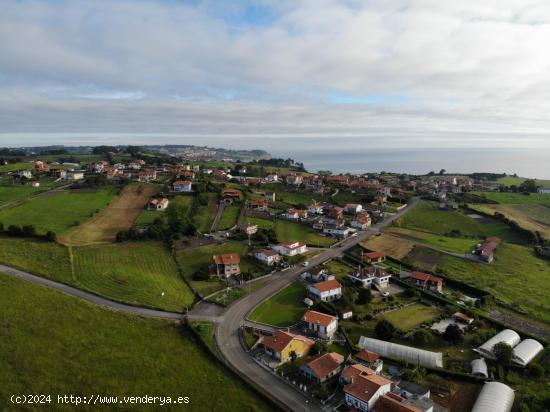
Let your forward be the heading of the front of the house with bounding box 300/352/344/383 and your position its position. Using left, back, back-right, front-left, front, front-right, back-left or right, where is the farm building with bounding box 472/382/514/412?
back-left

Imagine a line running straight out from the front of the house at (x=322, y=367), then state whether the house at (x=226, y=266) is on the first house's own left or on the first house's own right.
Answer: on the first house's own right

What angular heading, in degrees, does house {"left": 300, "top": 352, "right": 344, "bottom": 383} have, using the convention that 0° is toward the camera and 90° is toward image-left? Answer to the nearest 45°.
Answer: approximately 45°

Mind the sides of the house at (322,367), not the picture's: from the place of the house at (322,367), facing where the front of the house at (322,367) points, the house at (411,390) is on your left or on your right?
on your left

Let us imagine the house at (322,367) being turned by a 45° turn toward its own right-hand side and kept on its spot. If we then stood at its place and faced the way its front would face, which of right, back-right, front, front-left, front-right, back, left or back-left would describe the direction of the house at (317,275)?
right

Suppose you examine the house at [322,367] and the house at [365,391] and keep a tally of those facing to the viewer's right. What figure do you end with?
0

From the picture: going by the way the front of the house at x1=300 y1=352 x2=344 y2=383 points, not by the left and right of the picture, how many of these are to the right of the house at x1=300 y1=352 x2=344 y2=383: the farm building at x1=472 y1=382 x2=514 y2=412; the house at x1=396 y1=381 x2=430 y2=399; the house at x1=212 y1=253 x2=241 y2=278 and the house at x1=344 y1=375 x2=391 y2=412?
1

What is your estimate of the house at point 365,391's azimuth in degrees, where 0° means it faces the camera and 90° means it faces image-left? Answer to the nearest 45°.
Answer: approximately 45°

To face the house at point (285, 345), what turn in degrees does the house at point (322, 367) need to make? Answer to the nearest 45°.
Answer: approximately 90° to its right

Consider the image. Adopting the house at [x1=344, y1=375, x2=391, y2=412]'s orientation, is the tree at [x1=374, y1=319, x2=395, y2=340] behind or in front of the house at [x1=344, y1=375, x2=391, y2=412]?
behind

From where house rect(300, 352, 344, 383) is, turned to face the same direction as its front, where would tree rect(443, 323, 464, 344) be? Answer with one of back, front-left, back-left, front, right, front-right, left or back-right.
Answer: back
